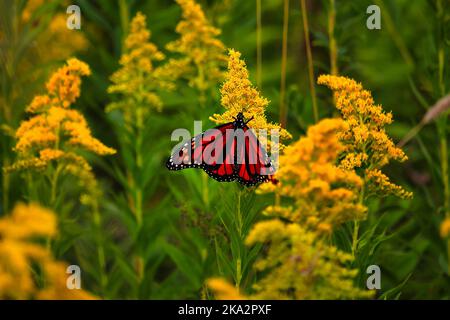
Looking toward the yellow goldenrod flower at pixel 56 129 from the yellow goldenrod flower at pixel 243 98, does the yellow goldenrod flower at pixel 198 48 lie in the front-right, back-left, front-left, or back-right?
front-right

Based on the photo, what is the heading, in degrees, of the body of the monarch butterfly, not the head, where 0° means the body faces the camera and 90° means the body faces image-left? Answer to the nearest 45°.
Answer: approximately 180°
